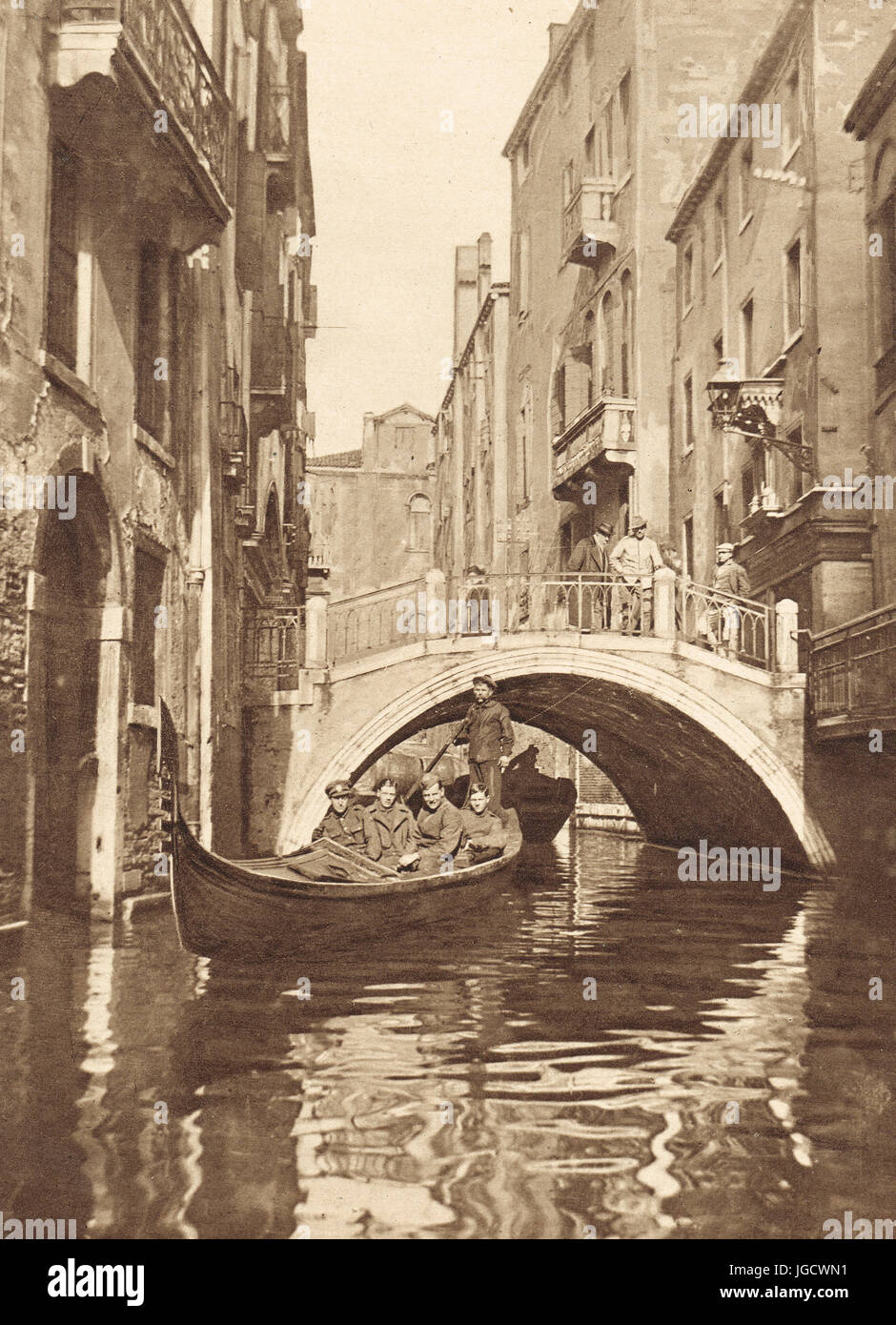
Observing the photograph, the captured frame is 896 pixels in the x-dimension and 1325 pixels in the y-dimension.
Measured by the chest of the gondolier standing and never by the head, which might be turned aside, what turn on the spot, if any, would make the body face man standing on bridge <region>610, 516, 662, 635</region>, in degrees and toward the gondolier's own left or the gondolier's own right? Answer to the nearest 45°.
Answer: approximately 180°

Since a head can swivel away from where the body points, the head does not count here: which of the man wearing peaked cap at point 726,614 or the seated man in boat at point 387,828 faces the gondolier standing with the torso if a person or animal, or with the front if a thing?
the man wearing peaked cap

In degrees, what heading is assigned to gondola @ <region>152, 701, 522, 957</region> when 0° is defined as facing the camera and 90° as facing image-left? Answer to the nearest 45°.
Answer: approximately 45°

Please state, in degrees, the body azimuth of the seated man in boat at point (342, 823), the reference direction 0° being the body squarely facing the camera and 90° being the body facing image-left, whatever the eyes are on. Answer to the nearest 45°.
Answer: approximately 0°

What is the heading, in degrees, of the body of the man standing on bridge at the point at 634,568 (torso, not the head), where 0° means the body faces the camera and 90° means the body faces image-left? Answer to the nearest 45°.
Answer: approximately 0°
